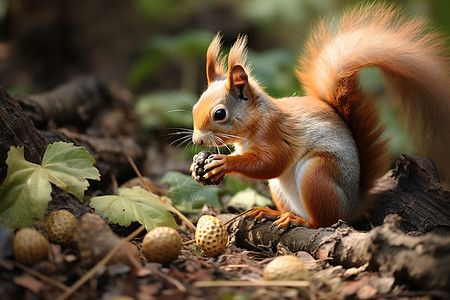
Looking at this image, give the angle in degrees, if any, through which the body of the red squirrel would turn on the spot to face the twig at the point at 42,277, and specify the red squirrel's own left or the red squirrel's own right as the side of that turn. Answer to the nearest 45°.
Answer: approximately 45° to the red squirrel's own left

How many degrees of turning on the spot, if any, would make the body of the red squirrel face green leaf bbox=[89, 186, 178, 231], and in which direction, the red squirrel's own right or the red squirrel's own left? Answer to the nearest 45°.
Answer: approximately 45° to the red squirrel's own left

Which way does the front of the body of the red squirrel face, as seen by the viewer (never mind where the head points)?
to the viewer's left

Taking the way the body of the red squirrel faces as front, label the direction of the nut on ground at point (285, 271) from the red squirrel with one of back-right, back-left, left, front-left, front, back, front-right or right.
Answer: left
